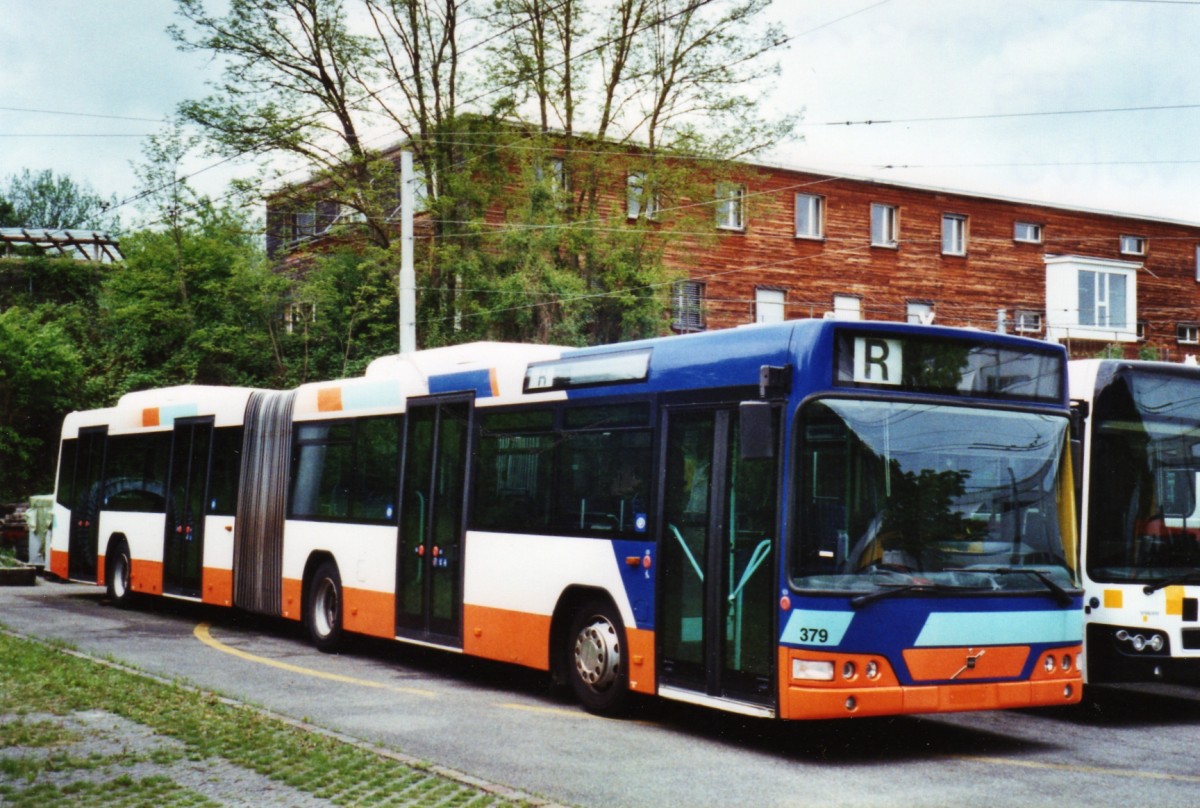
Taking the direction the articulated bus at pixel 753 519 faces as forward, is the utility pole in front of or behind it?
behind

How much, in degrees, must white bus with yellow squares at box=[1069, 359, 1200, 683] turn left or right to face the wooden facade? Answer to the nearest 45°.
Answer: approximately 180°

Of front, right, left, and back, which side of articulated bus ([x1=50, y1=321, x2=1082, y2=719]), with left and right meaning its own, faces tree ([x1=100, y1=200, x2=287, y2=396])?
back

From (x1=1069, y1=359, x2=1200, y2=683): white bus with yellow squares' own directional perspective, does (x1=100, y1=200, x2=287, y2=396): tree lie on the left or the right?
on its right

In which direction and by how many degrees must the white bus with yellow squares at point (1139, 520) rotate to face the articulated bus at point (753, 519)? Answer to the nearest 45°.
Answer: approximately 45° to its right

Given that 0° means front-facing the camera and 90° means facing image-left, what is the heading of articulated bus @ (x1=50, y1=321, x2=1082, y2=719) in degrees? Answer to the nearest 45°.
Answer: approximately 315°

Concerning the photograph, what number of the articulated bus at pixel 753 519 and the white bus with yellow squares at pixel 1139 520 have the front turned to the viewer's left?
0

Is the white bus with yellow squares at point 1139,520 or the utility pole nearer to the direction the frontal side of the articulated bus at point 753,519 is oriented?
the white bus with yellow squares

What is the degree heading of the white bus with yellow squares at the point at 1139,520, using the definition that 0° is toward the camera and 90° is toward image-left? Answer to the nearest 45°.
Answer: approximately 0°
